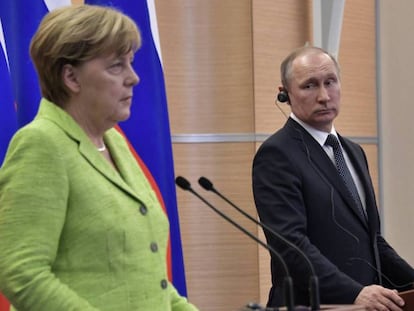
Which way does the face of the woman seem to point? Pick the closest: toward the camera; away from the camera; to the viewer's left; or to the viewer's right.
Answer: to the viewer's right

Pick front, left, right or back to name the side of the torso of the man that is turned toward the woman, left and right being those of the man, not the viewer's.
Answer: right

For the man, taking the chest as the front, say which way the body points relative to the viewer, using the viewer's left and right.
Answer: facing the viewer and to the right of the viewer
